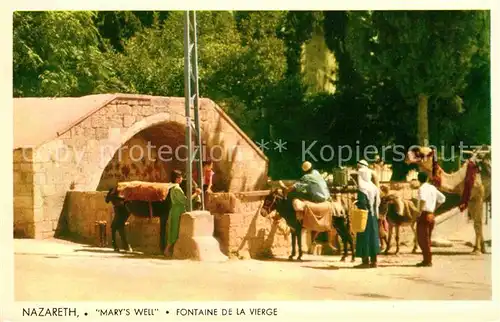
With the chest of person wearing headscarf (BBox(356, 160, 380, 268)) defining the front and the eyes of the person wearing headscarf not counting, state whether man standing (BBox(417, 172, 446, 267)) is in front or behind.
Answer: behind

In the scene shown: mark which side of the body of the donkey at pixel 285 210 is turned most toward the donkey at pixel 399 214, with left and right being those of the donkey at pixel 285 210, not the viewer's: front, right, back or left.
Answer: back

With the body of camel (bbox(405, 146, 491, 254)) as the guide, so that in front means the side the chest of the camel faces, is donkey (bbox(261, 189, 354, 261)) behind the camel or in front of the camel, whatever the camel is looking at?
in front

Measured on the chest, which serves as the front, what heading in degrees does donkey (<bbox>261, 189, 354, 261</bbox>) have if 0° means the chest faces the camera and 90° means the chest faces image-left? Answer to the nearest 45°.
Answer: approximately 90°

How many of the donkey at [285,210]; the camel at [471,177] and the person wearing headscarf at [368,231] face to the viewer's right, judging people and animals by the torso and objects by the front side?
0

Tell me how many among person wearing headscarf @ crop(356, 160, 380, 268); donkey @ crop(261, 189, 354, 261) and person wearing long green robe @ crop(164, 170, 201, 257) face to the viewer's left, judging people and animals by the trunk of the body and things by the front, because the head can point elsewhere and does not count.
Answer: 2

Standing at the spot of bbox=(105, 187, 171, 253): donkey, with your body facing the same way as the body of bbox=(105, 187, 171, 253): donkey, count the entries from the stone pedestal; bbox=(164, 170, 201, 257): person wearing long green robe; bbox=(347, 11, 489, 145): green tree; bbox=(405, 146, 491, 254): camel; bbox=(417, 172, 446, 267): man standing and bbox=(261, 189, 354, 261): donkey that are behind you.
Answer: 6

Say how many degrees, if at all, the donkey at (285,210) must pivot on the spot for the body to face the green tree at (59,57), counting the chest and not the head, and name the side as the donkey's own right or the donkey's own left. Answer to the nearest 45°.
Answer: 0° — it already faces it

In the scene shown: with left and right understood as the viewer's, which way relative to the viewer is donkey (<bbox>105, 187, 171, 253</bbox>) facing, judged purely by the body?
facing to the left of the viewer

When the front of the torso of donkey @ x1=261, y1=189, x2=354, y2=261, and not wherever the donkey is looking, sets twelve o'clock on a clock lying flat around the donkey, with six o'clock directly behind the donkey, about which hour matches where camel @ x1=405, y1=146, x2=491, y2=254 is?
The camel is roughly at 6 o'clock from the donkey.
